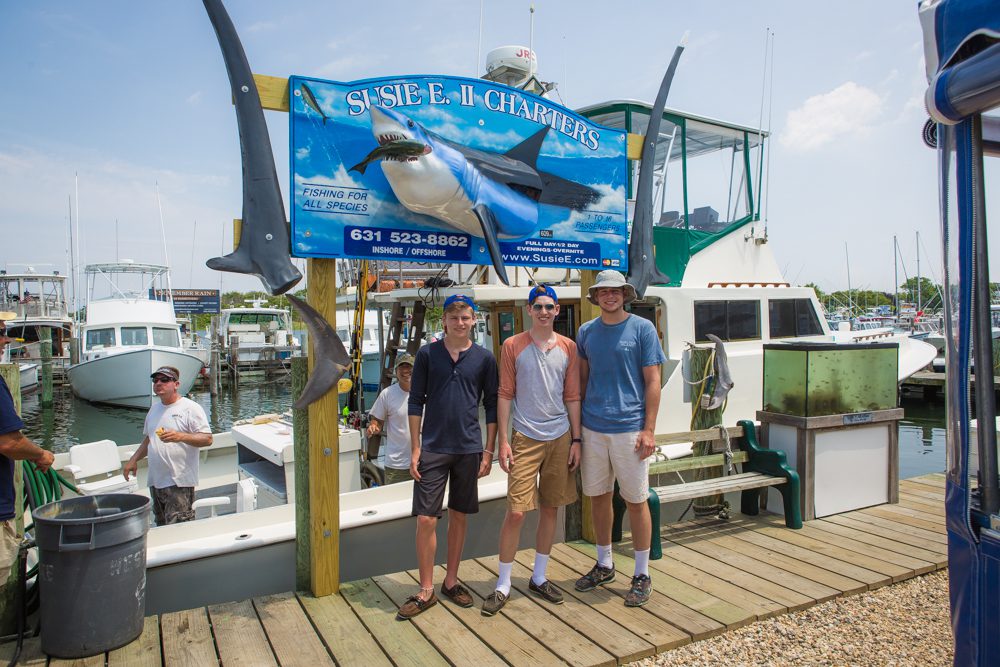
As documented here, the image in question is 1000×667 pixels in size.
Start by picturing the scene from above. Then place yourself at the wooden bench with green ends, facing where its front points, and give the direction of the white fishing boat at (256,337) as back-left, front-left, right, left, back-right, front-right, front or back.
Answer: back

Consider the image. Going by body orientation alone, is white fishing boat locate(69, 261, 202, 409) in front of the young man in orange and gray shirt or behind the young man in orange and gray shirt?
behind

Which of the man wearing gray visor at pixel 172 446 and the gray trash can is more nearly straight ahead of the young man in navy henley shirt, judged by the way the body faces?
the gray trash can

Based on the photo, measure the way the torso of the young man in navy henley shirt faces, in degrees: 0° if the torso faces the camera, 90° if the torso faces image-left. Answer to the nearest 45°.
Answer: approximately 0°

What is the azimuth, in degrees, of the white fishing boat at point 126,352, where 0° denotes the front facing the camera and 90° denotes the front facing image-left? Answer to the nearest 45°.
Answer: approximately 0°
